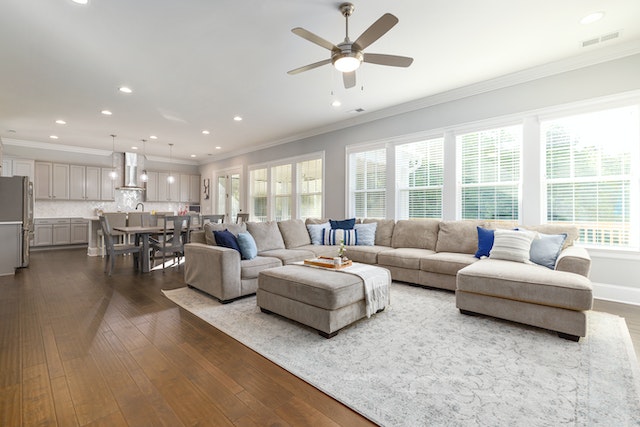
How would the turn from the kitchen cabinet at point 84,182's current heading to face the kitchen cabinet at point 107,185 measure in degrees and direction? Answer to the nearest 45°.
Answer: approximately 90° to its left

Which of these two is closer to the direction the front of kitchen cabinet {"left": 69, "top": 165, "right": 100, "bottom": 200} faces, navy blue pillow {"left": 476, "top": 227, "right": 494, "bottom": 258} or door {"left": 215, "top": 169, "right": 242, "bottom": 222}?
the navy blue pillow

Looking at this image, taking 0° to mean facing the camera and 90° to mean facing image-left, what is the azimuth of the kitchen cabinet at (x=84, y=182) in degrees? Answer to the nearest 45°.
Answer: approximately 0°

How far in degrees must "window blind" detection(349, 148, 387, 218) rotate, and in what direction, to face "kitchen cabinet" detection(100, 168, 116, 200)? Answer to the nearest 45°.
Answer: approximately 45° to its right

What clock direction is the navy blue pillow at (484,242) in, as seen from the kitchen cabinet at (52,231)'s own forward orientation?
The navy blue pillow is roughly at 11 o'clock from the kitchen cabinet.

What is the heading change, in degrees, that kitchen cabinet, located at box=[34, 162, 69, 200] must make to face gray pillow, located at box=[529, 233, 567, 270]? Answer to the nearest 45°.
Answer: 0° — it already faces it
